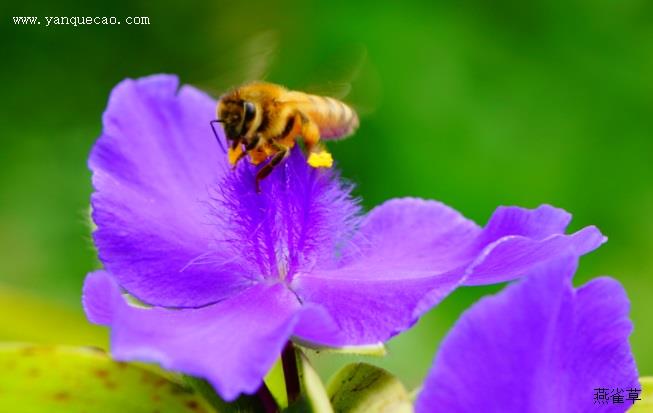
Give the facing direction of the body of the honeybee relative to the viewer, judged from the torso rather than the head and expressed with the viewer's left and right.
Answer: facing the viewer and to the left of the viewer
